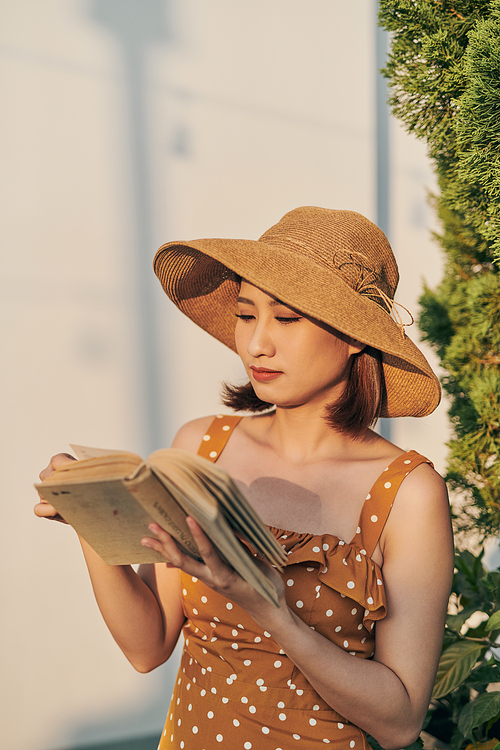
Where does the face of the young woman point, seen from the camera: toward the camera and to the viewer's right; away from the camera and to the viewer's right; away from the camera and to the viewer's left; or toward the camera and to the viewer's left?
toward the camera and to the viewer's left

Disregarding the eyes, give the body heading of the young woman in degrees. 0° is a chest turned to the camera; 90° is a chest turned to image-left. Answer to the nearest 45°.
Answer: approximately 45°
